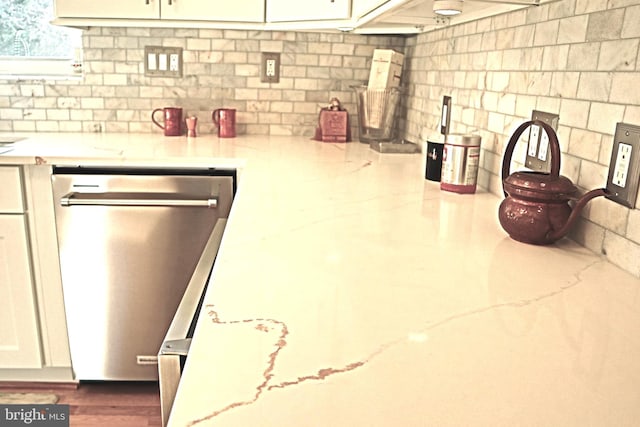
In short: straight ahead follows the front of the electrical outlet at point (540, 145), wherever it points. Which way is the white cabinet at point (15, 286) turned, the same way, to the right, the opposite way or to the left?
to the left

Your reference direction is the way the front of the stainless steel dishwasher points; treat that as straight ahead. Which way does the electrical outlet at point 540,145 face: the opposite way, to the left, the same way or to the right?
to the right

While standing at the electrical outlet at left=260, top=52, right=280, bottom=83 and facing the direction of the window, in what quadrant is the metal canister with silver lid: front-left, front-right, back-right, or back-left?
back-left

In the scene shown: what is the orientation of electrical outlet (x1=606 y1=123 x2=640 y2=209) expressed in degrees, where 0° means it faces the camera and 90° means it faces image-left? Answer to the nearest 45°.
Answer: approximately 45°

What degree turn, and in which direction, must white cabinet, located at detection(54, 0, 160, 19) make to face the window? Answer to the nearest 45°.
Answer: approximately 135° to its right
